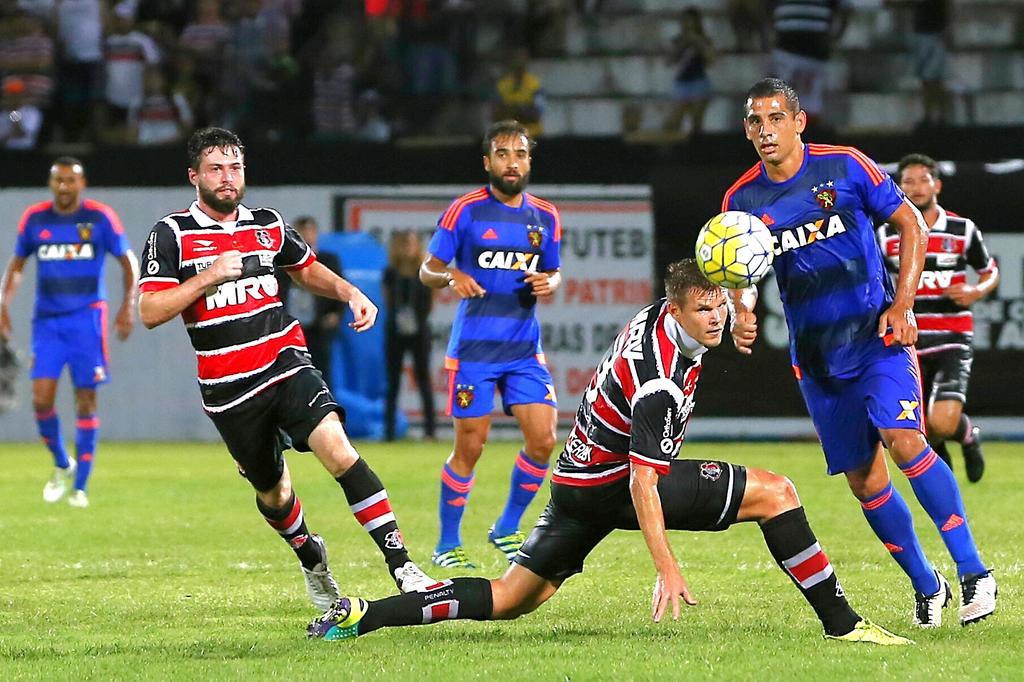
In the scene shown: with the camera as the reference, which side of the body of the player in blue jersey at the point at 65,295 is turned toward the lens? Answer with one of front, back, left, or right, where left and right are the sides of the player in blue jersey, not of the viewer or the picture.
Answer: front

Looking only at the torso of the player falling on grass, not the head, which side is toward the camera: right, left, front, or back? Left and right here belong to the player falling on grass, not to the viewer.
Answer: right

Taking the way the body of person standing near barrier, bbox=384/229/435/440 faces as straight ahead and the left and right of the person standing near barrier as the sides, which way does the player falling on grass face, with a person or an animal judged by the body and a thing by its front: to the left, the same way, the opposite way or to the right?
to the left

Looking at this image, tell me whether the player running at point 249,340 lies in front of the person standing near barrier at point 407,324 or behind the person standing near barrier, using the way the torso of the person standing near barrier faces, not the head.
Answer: in front

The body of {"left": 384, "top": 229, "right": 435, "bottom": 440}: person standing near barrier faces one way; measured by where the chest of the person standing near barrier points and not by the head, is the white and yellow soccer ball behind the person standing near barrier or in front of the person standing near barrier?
in front

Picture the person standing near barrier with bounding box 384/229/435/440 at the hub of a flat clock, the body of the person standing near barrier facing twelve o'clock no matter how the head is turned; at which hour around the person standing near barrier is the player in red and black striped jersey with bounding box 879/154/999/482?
The player in red and black striped jersey is roughly at 11 o'clock from the person standing near barrier.

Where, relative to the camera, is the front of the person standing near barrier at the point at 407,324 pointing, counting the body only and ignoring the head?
toward the camera

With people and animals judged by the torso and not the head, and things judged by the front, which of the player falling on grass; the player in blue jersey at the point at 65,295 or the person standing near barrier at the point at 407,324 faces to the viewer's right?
the player falling on grass

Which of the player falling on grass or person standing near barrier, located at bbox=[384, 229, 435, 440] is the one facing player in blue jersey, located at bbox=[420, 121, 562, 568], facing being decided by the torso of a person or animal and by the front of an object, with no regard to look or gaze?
the person standing near barrier
